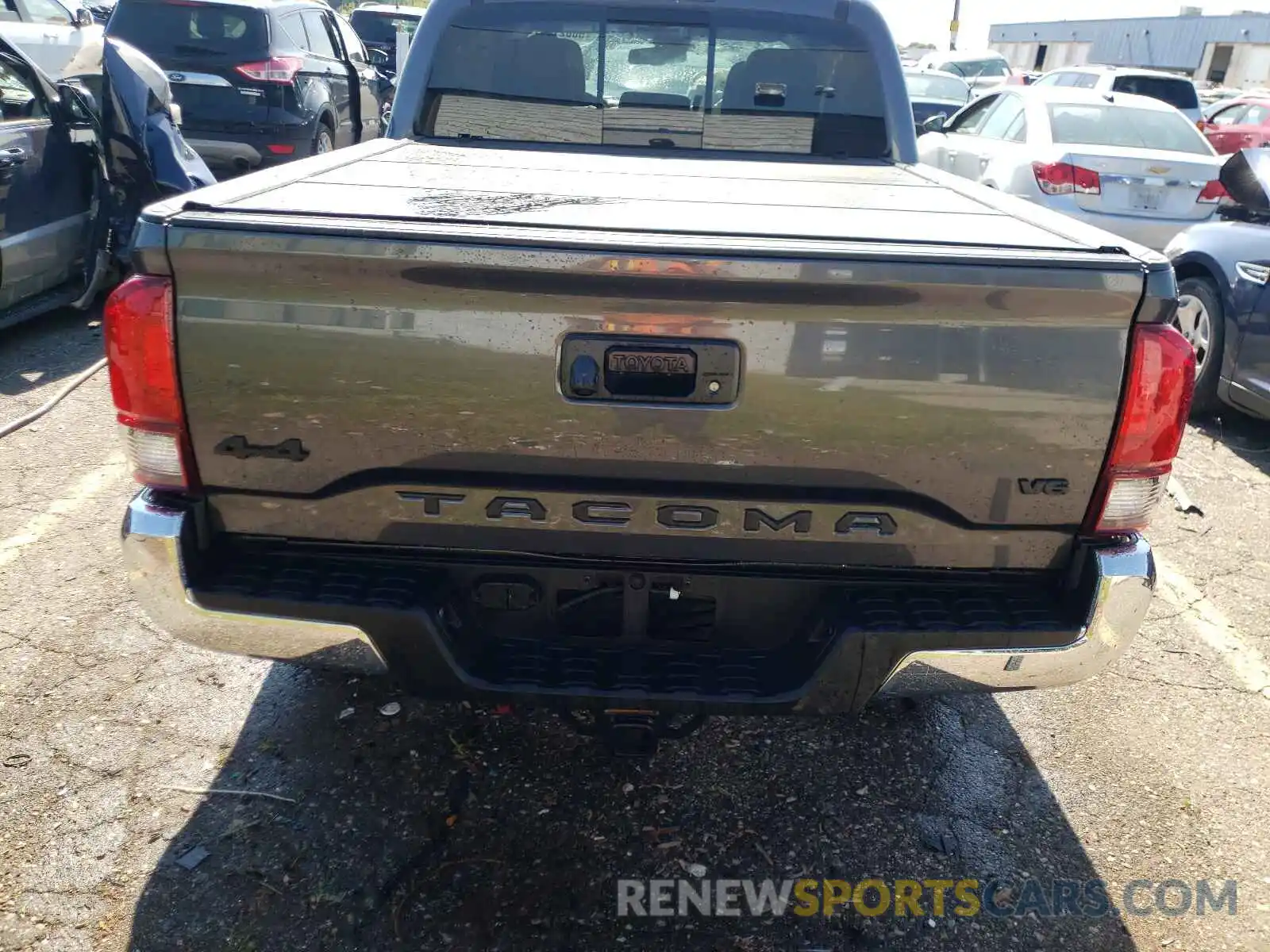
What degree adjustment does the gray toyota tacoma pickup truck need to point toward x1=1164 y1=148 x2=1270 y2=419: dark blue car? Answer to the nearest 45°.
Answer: approximately 45° to its right

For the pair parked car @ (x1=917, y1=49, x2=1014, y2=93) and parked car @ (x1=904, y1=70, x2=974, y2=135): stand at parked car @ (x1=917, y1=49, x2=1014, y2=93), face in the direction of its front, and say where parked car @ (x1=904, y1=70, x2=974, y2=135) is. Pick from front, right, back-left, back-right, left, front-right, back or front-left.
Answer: front

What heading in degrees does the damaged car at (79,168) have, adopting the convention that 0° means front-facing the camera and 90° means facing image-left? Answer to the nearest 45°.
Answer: approximately 225°

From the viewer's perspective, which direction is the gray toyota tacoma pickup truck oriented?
away from the camera

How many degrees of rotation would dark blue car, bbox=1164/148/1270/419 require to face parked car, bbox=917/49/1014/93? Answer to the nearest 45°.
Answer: approximately 45° to its right

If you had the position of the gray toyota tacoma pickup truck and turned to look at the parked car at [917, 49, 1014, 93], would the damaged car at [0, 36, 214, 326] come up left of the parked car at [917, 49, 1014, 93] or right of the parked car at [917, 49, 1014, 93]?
left
